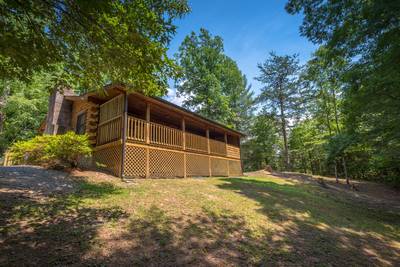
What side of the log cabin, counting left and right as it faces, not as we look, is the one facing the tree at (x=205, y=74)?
left

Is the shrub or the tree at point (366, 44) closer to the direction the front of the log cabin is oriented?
the tree

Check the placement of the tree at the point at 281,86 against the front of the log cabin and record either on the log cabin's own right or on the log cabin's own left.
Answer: on the log cabin's own left

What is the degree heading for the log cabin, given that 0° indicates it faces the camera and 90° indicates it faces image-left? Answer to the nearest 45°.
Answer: approximately 315°

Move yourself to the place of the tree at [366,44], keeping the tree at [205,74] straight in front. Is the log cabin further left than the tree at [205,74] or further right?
left

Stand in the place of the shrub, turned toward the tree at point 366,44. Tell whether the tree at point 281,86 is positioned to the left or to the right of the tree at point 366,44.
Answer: left
